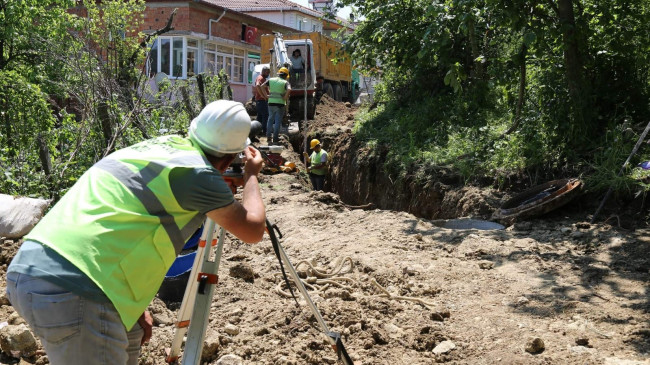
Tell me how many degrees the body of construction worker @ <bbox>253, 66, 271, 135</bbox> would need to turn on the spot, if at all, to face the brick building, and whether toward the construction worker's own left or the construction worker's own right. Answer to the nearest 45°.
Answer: approximately 90° to the construction worker's own left

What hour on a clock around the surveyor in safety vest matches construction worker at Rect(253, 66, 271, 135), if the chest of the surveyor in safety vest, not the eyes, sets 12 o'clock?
The construction worker is roughly at 11 o'clock from the surveyor in safety vest.

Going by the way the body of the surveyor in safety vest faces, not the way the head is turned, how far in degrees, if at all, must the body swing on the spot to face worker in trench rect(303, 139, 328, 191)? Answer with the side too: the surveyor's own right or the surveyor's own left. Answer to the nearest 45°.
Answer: approximately 45° to the surveyor's own left

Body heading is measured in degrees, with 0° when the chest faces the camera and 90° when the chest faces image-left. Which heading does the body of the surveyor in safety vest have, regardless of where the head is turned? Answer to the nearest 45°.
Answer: approximately 225°
